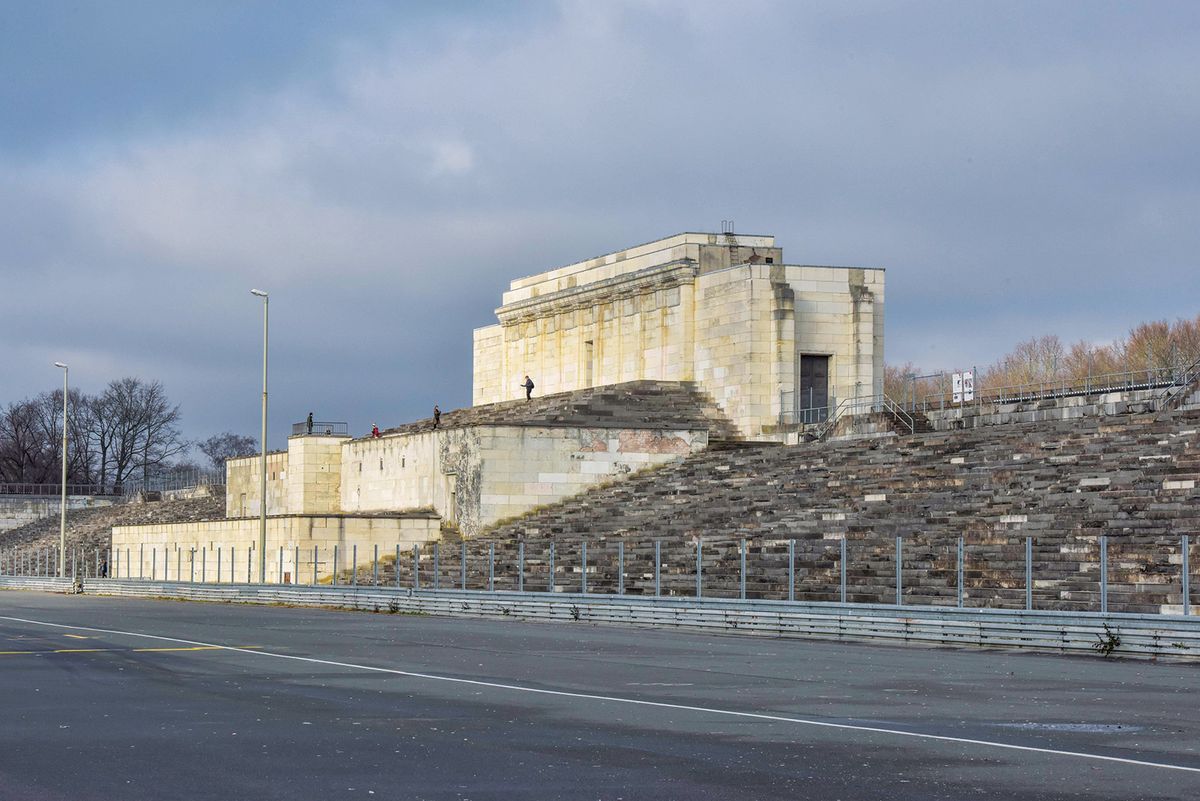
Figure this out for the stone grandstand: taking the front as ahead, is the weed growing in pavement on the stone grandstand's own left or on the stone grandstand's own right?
on the stone grandstand's own left

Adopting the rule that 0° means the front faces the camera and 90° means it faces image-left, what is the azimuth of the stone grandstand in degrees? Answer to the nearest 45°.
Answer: approximately 45°
